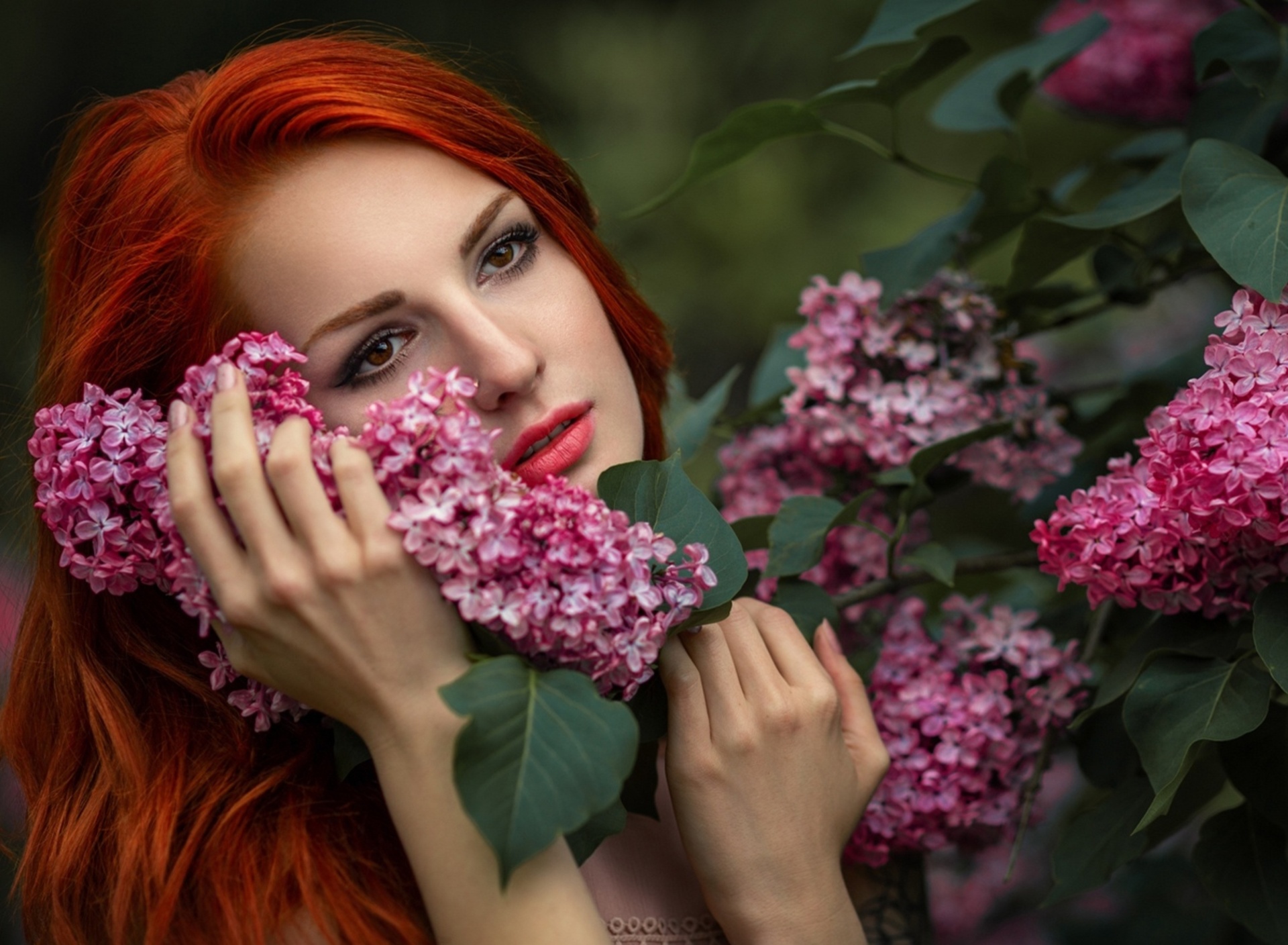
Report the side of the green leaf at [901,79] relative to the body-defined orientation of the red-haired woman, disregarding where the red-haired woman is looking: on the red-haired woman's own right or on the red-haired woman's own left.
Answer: on the red-haired woman's own left

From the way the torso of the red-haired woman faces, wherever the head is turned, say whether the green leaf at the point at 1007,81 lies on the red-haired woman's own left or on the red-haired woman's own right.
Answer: on the red-haired woman's own left

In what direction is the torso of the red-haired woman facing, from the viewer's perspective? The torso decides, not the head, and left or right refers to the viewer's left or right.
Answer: facing the viewer and to the right of the viewer

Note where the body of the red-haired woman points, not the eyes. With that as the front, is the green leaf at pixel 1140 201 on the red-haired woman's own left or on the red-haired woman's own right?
on the red-haired woman's own left

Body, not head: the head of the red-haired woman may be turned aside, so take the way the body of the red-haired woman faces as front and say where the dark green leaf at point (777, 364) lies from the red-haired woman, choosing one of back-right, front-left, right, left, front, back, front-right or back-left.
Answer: left

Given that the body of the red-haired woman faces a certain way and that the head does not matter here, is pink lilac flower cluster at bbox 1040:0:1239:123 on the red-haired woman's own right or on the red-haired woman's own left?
on the red-haired woman's own left
